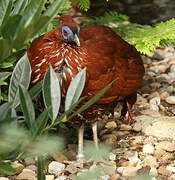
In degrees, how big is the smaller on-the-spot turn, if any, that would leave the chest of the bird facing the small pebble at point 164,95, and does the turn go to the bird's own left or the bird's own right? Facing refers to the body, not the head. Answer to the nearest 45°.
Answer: approximately 180°

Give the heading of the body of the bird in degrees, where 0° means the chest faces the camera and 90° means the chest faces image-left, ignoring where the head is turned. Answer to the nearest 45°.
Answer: approximately 45°

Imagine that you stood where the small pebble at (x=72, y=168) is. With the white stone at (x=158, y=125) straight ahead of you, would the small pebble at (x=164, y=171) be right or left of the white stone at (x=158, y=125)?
right

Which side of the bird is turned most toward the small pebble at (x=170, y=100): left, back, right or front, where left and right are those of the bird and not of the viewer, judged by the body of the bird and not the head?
back

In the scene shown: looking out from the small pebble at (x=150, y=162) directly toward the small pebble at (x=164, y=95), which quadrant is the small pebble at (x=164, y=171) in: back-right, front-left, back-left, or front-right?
back-right
